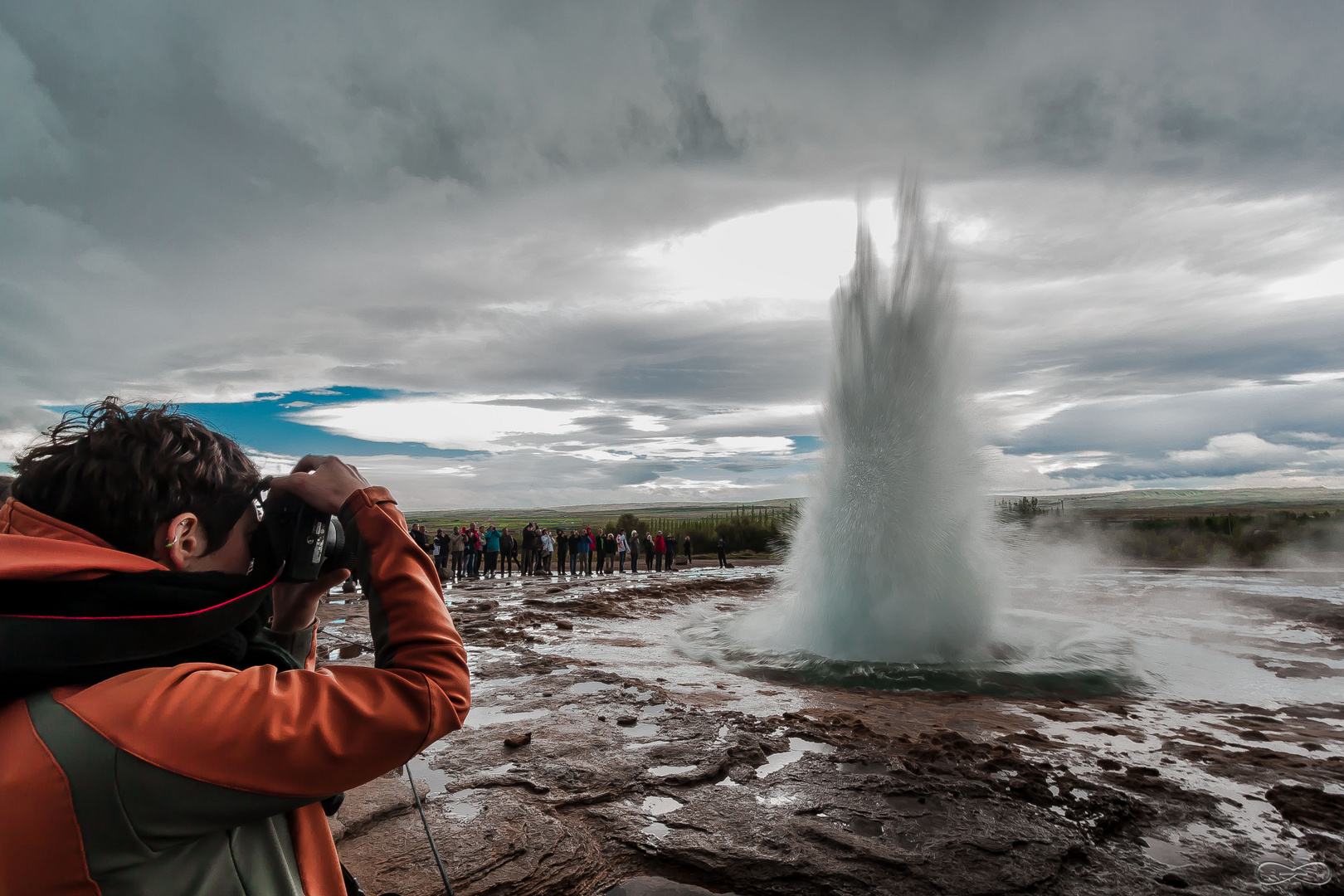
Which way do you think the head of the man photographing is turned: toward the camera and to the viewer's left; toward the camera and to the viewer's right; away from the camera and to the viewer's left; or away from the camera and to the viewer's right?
away from the camera and to the viewer's right

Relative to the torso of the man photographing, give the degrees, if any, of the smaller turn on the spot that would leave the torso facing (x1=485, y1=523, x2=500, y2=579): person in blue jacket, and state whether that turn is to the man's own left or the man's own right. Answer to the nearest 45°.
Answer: approximately 45° to the man's own left

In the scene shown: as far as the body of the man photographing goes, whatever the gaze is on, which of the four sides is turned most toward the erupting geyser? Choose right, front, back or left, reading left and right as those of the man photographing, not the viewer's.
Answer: front

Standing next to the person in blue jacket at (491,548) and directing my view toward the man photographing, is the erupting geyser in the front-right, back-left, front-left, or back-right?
front-left

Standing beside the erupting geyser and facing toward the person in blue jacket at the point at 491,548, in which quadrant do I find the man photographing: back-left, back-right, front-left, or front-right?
back-left

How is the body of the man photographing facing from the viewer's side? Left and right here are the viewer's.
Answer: facing away from the viewer and to the right of the viewer
